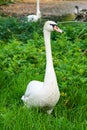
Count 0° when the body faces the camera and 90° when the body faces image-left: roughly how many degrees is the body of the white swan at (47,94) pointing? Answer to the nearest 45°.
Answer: approximately 315°
